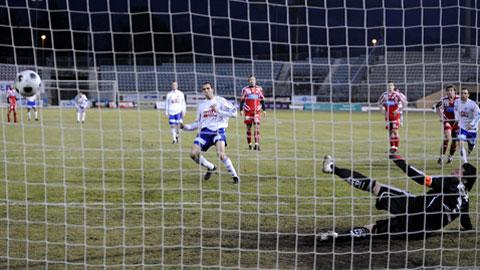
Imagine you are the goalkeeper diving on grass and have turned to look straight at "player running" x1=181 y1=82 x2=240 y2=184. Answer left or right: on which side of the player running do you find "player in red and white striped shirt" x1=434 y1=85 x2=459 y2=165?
right

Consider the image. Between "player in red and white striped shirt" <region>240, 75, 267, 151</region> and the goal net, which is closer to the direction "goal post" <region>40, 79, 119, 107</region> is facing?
the goal net

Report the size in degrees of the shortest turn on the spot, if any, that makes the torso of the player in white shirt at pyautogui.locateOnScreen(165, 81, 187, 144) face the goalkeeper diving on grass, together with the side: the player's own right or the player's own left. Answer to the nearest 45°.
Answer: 0° — they already face them

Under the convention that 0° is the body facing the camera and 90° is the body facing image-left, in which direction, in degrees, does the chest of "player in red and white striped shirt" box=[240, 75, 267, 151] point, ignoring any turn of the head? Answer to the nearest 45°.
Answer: approximately 0°

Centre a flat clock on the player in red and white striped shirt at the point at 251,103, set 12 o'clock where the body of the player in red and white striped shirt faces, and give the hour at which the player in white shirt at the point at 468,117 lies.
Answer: The player in white shirt is roughly at 10 o'clock from the player in red and white striped shirt.

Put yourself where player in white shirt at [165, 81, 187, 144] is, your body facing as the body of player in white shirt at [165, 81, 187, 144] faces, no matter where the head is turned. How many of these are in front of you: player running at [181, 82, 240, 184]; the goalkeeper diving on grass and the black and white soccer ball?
3

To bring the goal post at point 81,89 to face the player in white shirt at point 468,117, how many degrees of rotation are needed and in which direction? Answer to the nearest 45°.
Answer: approximately 45° to its left
